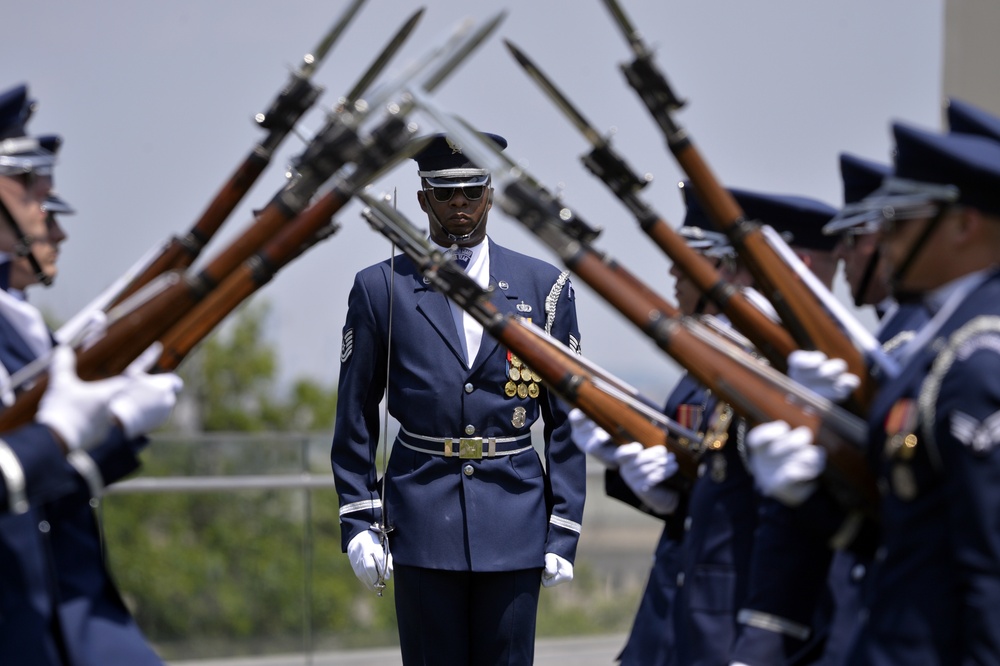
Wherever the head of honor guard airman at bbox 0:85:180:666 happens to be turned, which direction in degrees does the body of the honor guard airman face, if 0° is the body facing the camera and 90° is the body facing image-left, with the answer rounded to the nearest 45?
approximately 270°

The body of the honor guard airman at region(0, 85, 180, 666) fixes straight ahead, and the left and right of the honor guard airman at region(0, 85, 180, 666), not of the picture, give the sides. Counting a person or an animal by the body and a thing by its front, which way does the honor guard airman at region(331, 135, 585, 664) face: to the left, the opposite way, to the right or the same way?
to the right

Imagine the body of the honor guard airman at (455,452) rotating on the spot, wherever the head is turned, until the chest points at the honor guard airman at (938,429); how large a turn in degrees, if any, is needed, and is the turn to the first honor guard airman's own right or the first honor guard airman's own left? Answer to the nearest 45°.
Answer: approximately 45° to the first honor guard airman's own left

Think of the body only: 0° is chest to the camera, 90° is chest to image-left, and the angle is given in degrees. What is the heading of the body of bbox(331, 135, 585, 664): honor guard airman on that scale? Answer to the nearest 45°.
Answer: approximately 0°

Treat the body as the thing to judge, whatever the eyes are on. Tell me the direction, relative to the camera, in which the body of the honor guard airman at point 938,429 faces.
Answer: to the viewer's left

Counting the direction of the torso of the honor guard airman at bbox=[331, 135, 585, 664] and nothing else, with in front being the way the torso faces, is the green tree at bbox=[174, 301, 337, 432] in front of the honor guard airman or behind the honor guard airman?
behind

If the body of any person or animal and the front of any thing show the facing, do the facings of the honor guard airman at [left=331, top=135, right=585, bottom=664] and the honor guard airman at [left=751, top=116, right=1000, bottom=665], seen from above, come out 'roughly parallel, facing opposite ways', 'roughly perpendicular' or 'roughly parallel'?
roughly perpendicular

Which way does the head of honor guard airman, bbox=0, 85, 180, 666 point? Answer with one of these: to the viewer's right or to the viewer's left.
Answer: to the viewer's right

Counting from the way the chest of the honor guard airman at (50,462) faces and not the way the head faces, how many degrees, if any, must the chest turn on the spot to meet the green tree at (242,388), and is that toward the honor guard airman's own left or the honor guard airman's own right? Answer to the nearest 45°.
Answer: approximately 90° to the honor guard airman's own left

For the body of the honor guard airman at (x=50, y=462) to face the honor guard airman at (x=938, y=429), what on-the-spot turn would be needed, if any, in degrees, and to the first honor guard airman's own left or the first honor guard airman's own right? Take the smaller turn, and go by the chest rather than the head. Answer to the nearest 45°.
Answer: approximately 45° to the first honor guard airman's own right

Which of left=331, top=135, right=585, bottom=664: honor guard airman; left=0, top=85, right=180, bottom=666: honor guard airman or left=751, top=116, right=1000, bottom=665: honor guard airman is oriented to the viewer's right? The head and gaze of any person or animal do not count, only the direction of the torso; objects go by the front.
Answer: left=0, top=85, right=180, bottom=666: honor guard airman
